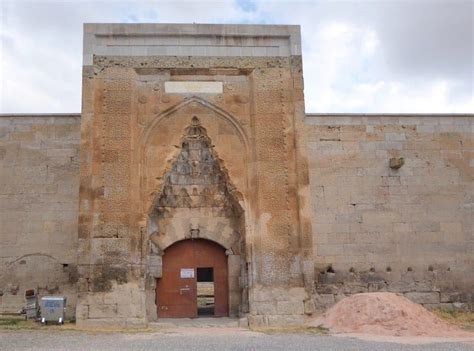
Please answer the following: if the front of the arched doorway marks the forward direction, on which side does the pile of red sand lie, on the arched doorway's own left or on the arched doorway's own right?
on the arched doorway's own left

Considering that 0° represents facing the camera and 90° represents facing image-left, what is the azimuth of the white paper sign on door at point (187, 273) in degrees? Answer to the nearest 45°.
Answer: approximately 0°

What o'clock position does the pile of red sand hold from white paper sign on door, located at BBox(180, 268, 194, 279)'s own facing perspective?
The pile of red sand is roughly at 10 o'clock from the white paper sign on door.

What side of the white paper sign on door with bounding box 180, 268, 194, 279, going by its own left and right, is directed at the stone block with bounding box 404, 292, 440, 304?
left

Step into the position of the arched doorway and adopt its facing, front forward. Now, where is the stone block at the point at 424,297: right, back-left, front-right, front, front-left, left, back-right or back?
left
